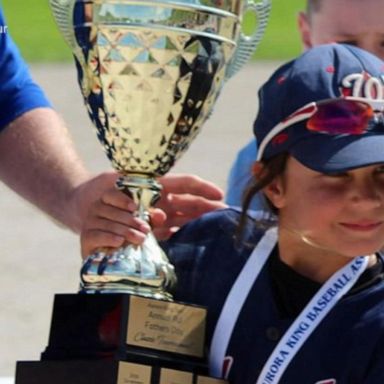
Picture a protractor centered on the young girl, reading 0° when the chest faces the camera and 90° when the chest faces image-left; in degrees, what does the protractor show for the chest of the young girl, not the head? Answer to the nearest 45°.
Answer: approximately 0°

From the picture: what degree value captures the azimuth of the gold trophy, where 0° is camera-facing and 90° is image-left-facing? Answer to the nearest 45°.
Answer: approximately 315°
